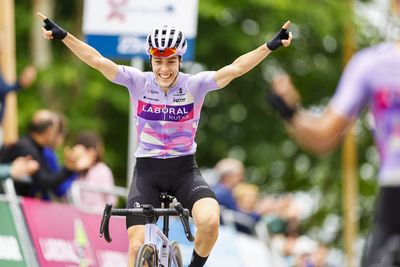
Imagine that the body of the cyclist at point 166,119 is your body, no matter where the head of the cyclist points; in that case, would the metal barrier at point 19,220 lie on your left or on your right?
on your right

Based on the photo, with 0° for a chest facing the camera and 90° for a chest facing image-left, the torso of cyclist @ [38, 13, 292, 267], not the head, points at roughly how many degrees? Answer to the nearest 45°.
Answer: approximately 0°

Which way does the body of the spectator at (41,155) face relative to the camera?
to the viewer's right

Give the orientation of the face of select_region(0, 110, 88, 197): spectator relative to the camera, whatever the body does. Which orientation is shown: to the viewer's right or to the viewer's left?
to the viewer's right
